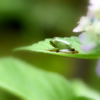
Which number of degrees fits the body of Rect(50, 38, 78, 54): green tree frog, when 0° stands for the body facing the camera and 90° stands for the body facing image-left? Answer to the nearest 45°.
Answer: approximately 90°
